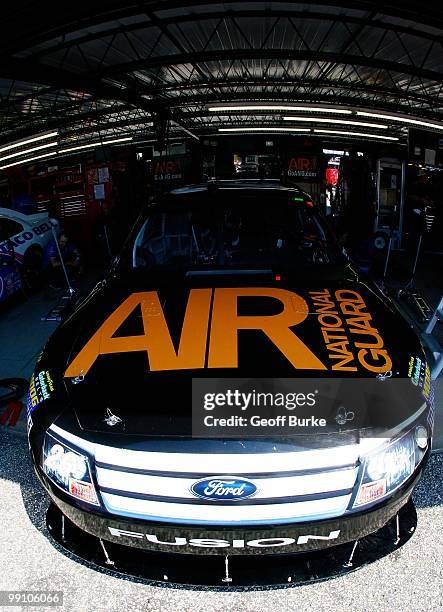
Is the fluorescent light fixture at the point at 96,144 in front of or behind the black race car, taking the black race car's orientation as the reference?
behind

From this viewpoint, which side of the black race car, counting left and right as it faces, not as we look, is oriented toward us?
front

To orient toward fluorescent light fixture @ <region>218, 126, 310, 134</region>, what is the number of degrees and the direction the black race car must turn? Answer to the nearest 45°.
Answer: approximately 180°

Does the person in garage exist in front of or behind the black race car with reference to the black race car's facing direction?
behind
